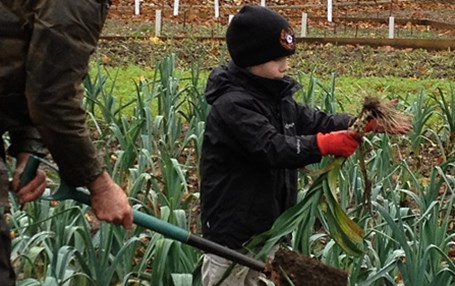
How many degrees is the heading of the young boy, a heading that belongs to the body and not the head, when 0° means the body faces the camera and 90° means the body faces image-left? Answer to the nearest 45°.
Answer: approximately 270°

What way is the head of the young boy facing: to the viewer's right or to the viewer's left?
to the viewer's right
